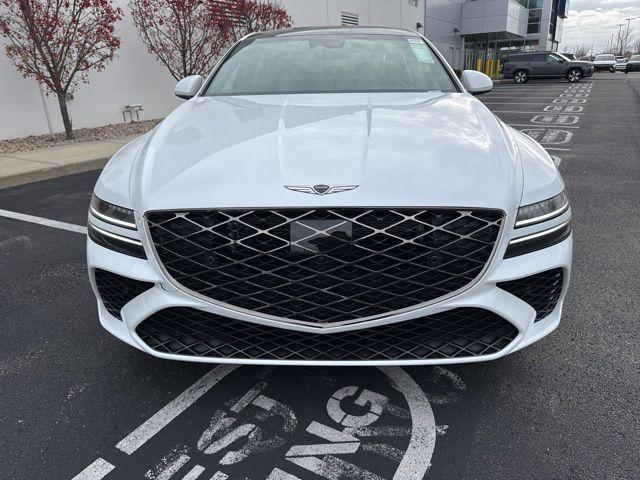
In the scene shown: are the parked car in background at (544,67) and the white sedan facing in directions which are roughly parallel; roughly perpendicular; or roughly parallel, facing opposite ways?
roughly perpendicular

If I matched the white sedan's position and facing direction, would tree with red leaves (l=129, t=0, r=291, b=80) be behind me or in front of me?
behind

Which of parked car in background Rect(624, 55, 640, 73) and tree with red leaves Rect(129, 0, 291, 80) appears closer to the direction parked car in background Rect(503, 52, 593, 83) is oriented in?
the parked car in background

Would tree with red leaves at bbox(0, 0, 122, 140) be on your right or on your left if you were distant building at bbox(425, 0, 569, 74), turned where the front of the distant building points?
on your right

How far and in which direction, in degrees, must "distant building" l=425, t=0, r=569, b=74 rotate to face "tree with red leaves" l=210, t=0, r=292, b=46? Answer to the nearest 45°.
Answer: approximately 45° to its right

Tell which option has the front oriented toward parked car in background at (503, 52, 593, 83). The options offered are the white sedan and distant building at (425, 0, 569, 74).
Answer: the distant building

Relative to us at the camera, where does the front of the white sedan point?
facing the viewer

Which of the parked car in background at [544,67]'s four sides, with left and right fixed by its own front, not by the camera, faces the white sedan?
right

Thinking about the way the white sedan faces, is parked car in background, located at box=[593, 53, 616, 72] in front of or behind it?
behind

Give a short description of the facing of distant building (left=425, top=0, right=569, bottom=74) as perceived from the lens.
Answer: facing the viewer and to the right of the viewer

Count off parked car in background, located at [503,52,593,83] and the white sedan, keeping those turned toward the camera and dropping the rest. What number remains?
1

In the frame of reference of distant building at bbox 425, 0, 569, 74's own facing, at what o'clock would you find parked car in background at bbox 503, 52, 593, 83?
The parked car in background is roughly at 12 o'clock from the distant building.

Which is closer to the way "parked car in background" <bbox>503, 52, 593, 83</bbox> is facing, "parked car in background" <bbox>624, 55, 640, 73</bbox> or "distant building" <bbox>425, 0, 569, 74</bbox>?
the parked car in background

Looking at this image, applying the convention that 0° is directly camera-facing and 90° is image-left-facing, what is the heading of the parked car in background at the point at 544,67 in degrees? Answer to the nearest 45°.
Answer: approximately 270°
